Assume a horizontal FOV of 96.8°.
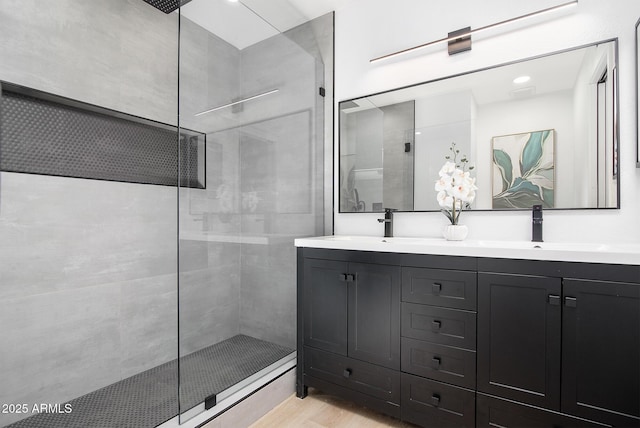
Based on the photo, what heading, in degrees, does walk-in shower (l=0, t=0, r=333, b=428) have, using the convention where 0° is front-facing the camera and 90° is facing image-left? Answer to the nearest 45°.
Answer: approximately 315°

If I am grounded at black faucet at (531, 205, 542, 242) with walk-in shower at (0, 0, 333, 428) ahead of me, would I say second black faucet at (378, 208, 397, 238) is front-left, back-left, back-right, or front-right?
front-right

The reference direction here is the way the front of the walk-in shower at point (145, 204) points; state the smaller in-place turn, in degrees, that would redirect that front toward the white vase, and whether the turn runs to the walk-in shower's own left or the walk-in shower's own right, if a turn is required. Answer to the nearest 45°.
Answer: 0° — it already faces it

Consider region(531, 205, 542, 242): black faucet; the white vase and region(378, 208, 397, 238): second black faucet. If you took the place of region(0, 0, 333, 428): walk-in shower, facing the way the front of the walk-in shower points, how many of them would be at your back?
0

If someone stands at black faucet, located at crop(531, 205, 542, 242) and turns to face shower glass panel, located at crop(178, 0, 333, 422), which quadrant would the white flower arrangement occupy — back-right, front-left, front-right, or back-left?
front-right

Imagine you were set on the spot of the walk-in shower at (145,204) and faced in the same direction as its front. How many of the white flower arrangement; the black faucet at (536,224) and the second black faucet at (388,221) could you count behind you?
0

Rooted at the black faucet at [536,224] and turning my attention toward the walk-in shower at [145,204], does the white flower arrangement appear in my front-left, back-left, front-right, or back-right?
front-right

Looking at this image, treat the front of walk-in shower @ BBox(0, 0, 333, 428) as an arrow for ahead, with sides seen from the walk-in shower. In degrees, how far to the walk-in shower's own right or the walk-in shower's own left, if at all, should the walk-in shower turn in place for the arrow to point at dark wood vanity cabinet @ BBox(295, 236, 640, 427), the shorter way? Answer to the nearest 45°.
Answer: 0° — it already faces it

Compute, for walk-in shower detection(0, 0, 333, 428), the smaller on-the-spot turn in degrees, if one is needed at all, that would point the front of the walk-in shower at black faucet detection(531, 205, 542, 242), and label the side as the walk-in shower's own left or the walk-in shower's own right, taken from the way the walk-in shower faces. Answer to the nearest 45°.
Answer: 0° — it already faces it
